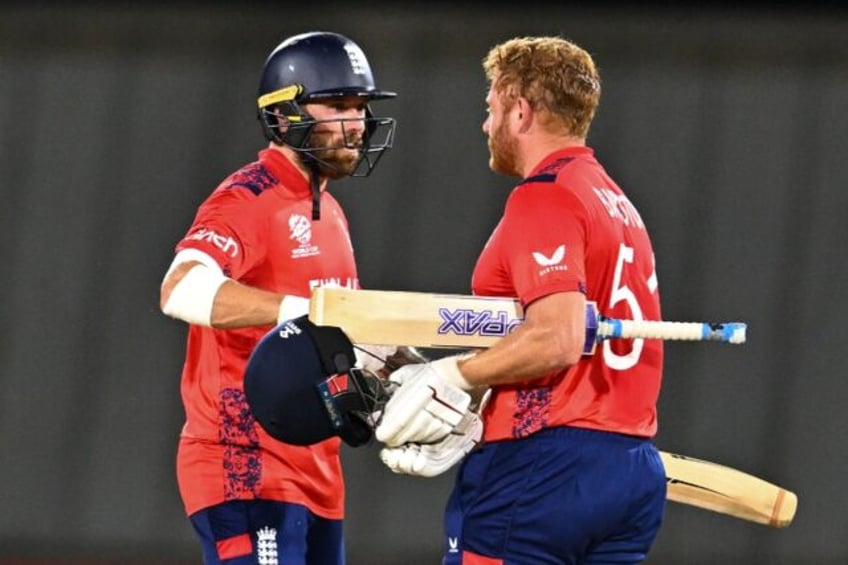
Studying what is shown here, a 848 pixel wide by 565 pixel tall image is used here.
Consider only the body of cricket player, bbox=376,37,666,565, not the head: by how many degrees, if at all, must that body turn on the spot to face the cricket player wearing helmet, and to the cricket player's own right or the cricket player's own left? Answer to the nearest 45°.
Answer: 0° — they already face them

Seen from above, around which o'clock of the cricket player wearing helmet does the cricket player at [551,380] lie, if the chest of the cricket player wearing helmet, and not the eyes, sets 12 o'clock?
The cricket player is roughly at 12 o'clock from the cricket player wearing helmet.

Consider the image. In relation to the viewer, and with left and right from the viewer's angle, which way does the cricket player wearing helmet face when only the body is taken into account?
facing the viewer and to the right of the viewer

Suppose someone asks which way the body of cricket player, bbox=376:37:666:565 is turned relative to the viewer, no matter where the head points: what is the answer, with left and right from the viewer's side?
facing away from the viewer and to the left of the viewer

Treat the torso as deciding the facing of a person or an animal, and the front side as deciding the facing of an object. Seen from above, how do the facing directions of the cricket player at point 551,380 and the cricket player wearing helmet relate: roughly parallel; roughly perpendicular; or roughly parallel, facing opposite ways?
roughly parallel, facing opposite ways
